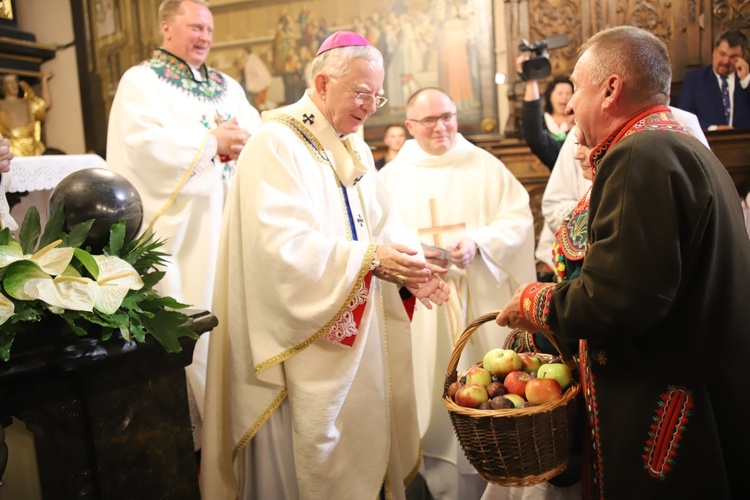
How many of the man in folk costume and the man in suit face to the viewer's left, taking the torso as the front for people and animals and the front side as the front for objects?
1

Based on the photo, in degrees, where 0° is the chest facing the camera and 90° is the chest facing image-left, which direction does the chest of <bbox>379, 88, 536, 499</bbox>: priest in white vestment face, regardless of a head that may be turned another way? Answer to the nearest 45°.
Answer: approximately 0°

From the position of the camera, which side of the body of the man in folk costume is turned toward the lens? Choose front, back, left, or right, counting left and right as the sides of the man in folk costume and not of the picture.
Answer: left

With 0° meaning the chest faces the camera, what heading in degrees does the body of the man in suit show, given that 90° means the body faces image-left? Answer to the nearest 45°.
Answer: approximately 0°

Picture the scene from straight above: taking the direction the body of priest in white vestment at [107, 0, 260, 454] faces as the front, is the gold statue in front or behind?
behind

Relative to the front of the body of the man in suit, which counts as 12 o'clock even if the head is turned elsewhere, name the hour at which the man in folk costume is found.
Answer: The man in folk costume is roughly at 12 o'clock from the man in suit.

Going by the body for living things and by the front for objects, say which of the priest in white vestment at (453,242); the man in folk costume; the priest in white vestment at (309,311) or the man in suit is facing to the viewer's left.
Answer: the man in folk costume

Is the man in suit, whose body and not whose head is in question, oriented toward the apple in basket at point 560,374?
yes

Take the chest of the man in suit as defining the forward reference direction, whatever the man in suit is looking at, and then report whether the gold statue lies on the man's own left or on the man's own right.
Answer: on the man's own right

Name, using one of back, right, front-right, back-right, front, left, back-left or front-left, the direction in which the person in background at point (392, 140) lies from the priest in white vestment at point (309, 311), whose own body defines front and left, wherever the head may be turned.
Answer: back-left

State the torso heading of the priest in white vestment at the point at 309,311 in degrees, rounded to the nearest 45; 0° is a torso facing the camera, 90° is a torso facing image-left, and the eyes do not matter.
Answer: approximately 315°
